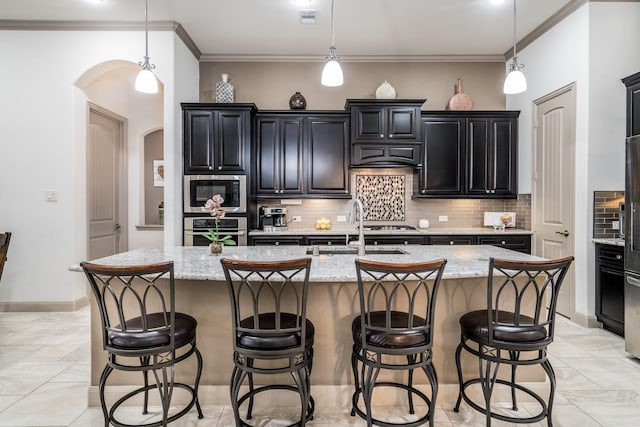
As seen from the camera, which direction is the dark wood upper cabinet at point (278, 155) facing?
toward the camera

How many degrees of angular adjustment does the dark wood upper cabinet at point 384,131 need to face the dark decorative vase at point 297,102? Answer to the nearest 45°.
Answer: approximately 90° to its right

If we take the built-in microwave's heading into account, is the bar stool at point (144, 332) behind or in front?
in front

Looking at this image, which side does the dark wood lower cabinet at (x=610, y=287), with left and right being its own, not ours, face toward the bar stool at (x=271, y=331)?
front

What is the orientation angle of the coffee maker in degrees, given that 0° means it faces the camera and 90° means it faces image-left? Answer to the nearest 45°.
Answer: approximately 0°

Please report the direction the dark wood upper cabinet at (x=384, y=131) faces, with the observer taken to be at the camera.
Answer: facing the viewer

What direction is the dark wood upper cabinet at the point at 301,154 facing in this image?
toward the camera

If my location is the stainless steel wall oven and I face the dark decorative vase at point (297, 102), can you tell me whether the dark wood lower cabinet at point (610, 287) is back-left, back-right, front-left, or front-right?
front-right

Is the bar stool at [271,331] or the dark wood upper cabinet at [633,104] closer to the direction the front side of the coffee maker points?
the bar stool

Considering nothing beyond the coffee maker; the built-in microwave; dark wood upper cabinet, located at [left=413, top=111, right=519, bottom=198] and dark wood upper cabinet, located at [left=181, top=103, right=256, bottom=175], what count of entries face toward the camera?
4

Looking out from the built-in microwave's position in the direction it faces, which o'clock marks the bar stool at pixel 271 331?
The bar stool is roughly at 12 o'clock from the built-in microwave.

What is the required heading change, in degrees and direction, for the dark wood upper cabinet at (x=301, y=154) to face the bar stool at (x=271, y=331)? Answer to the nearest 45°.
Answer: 0° — it already faces it

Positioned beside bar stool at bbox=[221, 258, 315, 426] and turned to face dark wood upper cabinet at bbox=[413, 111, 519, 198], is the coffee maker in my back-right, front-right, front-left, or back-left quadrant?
front-left

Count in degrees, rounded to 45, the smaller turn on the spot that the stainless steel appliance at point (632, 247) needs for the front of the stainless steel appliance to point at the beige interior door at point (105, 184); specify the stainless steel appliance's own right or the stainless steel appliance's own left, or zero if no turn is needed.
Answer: approximately 45° to the stainless steel appliance's own right

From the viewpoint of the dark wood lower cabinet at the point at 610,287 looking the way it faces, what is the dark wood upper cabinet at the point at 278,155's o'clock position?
The dark wood upper cabinet is roughly at 1 o'clock from the dark wood lower cabinet.

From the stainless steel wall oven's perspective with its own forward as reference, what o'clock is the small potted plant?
The small potted plant is roughly at 12 o'clock from the stainless steel wall oven.

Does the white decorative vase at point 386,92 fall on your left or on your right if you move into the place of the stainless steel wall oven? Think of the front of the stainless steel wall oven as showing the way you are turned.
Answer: on your left

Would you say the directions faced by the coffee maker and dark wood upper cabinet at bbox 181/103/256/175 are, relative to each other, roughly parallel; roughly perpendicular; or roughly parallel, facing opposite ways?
roughly parallel
